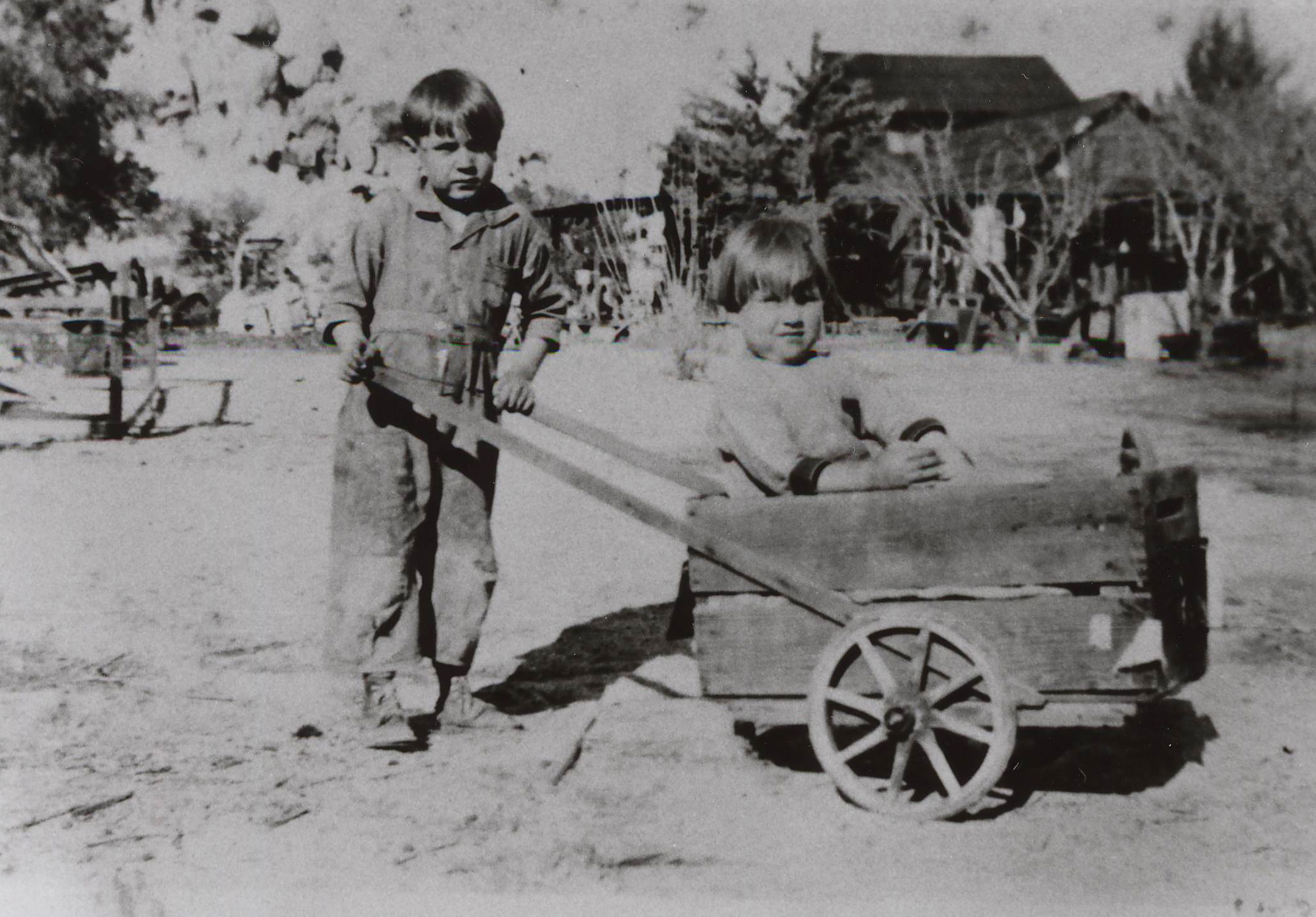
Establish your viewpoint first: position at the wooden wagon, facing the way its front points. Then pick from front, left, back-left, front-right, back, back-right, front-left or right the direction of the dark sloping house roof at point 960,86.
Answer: right

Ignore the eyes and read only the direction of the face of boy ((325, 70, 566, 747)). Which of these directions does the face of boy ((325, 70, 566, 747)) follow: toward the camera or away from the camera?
toward the camera

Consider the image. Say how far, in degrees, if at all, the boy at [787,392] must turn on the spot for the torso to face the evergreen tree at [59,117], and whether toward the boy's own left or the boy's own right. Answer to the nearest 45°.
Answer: approximately 180°

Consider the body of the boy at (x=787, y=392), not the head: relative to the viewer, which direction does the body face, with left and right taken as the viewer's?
facing the viewer and to the right of the viewer

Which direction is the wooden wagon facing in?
to the viewer's left

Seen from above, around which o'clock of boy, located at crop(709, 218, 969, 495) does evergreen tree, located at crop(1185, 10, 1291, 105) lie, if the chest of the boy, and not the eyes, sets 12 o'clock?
The evergreen tree is roughly at 8 o'clock from the boy.

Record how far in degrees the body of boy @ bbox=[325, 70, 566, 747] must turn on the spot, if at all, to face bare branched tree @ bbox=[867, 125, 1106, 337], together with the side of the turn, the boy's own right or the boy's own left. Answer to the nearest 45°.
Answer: approximately 135° to the boy's own left

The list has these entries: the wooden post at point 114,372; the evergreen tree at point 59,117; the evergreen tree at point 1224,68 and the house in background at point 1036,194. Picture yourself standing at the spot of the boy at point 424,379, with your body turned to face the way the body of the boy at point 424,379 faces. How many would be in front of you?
0

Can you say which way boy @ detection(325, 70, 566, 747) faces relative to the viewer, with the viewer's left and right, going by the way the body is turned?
facing the viewer

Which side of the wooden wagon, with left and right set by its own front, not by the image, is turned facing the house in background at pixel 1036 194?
right

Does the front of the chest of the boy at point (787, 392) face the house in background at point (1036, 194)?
no

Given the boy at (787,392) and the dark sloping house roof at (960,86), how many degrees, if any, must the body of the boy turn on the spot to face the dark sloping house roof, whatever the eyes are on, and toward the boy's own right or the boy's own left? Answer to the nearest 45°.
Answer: approximately 135° to the boy's own left

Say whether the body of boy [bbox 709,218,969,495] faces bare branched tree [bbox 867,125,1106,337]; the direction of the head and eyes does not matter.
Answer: no

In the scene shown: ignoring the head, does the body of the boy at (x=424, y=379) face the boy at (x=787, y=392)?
no

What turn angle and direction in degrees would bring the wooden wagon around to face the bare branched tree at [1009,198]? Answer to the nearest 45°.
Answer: approximately 90° to its right

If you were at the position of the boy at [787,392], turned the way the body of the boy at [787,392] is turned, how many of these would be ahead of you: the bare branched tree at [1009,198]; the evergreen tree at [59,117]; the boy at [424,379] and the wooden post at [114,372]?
0
